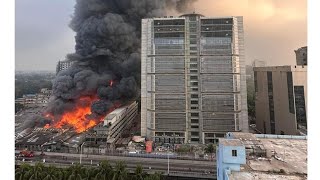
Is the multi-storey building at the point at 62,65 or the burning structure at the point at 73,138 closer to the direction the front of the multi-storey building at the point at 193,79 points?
the burning structure

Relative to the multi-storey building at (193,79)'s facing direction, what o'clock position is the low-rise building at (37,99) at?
The low-rise building is roughly at 4 o'clock from the multi-storey building.

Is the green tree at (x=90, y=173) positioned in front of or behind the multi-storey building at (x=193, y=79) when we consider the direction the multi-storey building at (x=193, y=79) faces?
in front

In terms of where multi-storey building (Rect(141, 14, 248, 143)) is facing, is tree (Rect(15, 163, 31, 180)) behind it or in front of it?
in front

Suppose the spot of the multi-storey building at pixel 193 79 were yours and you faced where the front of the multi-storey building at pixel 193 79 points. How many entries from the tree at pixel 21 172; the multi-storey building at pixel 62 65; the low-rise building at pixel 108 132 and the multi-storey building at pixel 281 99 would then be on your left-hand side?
1

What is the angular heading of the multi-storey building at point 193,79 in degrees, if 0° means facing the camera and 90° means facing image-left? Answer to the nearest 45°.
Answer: approximately 0°

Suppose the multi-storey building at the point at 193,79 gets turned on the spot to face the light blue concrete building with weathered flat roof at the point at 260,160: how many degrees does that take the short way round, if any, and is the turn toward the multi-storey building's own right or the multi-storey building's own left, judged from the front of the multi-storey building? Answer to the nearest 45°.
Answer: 0° — it already faces it

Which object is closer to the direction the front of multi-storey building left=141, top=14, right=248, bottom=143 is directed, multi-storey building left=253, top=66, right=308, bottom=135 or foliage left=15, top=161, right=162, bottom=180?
the foliage

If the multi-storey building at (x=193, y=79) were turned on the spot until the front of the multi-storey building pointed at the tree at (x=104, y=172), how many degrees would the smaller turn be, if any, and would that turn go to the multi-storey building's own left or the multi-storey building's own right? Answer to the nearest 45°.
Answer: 0° — it already faces it

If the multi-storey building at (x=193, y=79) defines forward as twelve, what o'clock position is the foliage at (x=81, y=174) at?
The foliage is roughly at 1 o'clock from the multi-storey building.

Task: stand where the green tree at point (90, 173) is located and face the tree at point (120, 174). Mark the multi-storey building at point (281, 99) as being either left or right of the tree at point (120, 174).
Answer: left

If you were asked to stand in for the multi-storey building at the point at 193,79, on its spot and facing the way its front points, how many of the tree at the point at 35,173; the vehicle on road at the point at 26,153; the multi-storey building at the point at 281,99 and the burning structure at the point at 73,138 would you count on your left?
1

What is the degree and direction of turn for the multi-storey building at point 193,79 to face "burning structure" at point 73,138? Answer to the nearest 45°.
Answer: approximately 90° to its right

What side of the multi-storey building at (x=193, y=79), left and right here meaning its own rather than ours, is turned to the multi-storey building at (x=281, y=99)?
left

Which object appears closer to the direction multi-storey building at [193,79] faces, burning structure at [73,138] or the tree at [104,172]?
the tree
